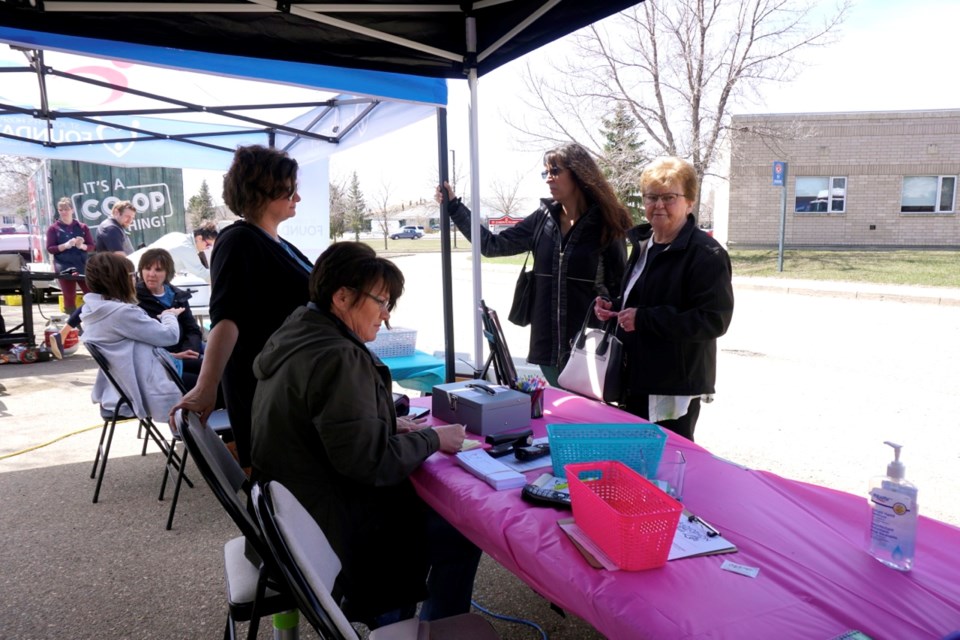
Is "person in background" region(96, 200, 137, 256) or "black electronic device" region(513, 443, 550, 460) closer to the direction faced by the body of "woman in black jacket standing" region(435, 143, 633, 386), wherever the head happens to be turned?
the black electronic device

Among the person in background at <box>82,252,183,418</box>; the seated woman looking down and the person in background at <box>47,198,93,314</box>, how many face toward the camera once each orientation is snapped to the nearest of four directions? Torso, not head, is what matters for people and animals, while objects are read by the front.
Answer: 1

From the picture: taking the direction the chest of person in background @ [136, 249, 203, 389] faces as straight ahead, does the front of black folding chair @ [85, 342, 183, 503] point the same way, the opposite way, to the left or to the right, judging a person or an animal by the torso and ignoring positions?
the opposite way

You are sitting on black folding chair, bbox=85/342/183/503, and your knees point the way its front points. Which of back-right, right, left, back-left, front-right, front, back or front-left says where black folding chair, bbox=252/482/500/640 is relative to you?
back-right

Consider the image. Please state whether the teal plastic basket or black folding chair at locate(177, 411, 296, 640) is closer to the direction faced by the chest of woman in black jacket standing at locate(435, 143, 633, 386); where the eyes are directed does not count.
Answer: the black folding chair

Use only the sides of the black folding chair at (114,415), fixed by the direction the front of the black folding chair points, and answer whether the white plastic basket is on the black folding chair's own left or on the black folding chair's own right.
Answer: on the black folding chair's own right

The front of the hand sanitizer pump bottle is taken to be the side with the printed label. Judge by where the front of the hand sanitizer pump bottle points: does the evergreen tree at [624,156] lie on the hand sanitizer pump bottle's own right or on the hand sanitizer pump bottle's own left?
on the hand sanitizer pump bottle's own right

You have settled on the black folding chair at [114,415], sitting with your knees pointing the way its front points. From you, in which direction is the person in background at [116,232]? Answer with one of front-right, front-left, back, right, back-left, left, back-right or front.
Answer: front-left

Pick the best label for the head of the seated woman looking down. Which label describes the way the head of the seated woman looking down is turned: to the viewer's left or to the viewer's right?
to the viewer's right

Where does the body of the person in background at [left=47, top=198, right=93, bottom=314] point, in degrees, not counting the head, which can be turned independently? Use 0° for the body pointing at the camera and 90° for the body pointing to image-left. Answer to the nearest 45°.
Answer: approximately 0°

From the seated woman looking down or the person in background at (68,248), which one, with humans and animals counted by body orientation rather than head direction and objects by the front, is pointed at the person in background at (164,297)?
the person in background at (68,248)

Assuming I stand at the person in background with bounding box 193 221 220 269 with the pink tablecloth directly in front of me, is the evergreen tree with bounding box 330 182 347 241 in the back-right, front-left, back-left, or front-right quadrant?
back-left
